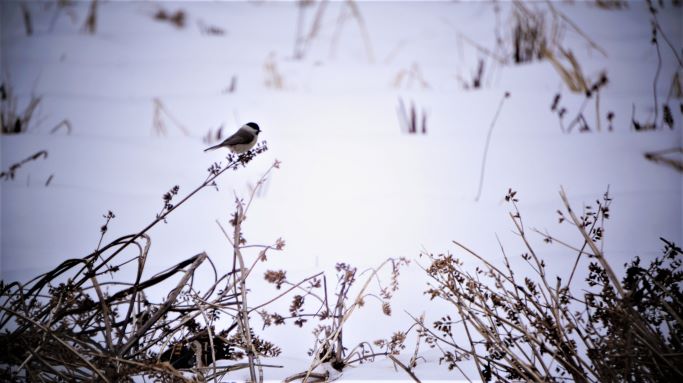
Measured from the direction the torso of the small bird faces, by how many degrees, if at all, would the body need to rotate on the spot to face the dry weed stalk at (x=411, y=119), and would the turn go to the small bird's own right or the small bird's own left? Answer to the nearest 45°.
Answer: approximately 45° to the small bird's own left

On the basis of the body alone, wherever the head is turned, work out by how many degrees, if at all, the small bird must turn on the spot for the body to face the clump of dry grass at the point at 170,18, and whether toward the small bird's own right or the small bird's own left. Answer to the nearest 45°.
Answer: approximately 90° to the small bird's own left

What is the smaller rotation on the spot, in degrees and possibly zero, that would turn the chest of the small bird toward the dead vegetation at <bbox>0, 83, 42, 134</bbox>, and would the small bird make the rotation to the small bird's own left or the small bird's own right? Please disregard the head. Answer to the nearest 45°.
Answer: approximately 135° to the small bird's own left

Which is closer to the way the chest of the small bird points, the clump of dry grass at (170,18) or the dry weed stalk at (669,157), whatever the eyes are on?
the dry weed stalk

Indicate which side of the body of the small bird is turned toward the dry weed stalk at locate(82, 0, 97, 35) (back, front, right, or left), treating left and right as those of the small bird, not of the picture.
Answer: left

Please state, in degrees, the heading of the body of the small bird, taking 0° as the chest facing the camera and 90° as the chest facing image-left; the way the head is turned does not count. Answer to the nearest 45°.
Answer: approximately 270°

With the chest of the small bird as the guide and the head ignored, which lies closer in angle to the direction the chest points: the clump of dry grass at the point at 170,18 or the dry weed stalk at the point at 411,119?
the dry weed stalk

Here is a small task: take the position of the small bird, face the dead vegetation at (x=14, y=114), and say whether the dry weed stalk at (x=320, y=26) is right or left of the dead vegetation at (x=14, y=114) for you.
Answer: right

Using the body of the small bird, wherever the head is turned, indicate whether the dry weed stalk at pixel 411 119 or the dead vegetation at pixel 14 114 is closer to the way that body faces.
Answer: the dry weed stalk

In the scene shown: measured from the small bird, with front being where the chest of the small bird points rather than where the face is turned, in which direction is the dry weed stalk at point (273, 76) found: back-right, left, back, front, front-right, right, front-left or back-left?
left
